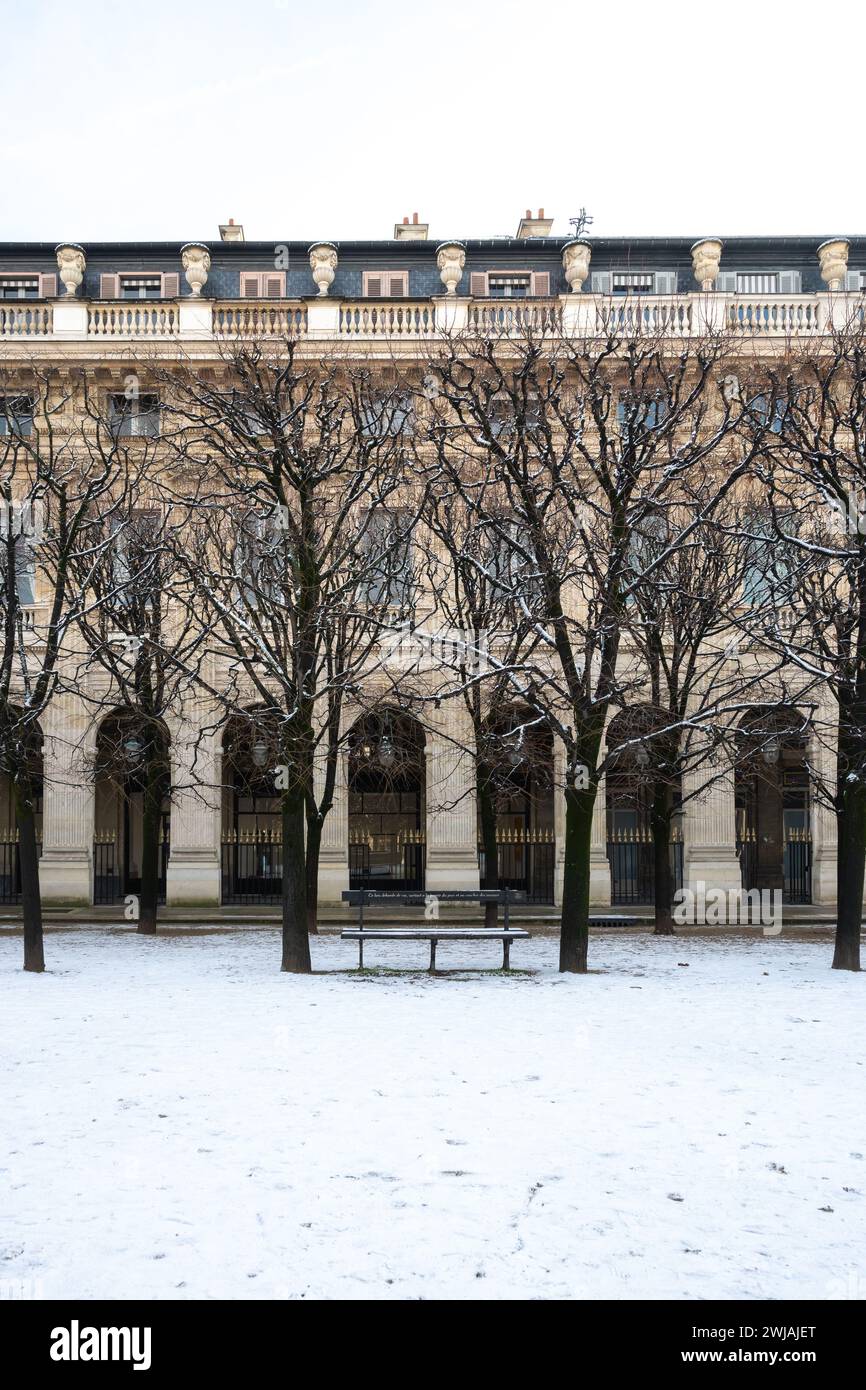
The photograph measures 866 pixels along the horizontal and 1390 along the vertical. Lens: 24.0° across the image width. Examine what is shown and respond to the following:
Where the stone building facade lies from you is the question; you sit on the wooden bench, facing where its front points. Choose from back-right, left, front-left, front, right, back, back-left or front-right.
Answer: back

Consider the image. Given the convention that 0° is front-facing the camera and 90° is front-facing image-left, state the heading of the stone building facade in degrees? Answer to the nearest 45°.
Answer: approximately 0°

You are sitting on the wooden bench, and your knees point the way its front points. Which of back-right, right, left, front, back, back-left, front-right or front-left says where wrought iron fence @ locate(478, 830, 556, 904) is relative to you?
back

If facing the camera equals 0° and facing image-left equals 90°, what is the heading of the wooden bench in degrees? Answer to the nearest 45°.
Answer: approximately 0°

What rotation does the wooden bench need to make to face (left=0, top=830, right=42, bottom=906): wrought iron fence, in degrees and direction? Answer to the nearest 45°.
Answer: approximately 135° to its right

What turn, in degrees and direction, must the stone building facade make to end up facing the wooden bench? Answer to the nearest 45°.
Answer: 0° — it already faces it

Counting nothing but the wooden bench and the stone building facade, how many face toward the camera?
2
